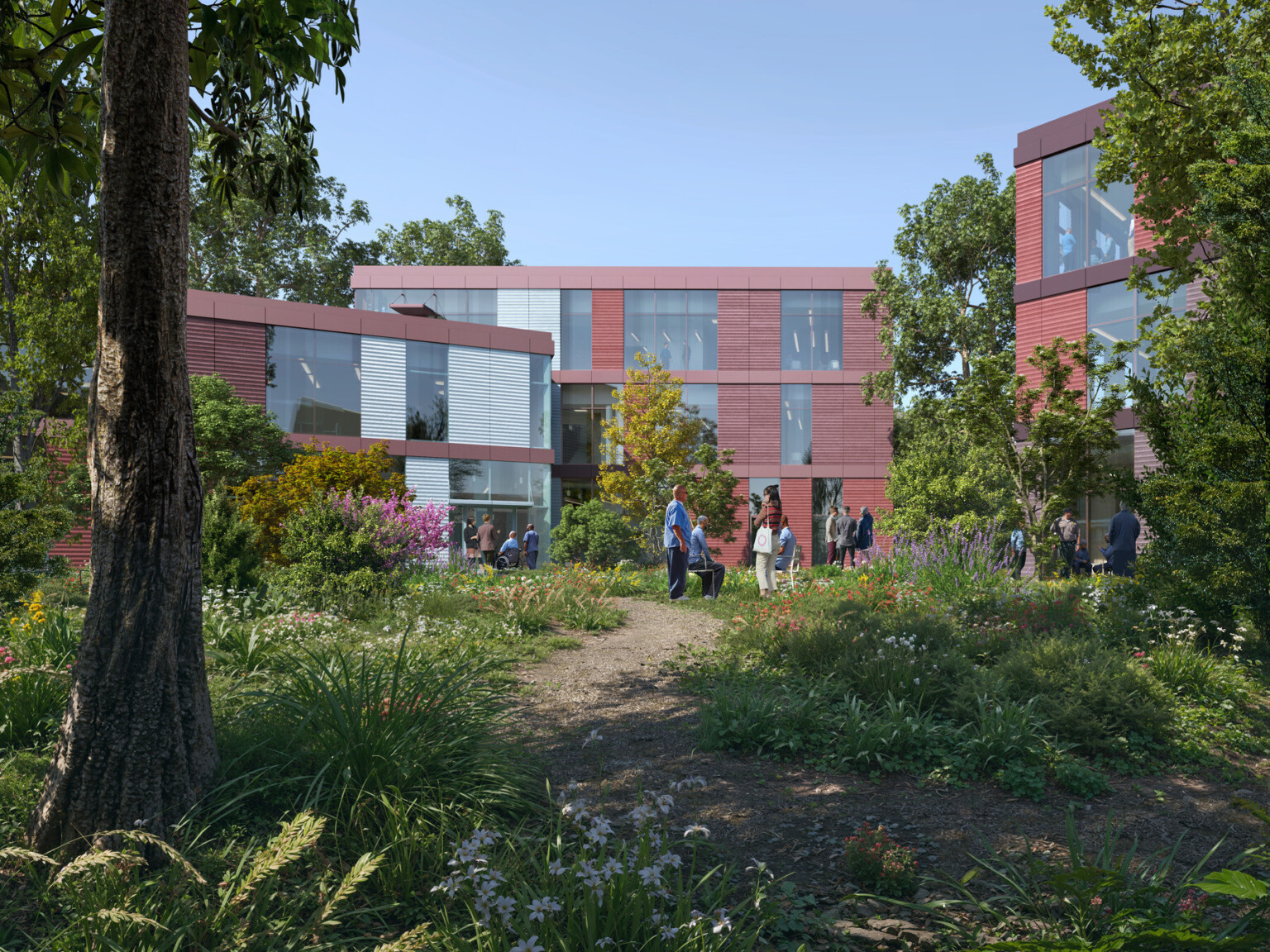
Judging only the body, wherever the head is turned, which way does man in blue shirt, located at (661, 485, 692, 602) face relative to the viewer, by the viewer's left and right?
facing to the right of the viewer

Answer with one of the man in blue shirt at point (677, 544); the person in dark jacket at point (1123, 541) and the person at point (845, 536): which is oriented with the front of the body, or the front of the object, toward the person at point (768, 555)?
the man in blue shirt

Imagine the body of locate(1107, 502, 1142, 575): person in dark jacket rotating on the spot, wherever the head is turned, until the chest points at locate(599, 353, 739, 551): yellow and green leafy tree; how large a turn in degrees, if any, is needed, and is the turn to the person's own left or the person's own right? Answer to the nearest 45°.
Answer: approximately 45° to the person's own left

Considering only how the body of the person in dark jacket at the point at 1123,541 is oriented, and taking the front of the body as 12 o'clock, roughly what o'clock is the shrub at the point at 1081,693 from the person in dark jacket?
The shrub is roughly at 6 o'clock from the person in dark jacket.

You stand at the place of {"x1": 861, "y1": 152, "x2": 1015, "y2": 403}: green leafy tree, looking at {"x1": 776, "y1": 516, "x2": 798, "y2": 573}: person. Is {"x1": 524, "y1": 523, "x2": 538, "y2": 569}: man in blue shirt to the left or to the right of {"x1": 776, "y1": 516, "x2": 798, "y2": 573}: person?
right

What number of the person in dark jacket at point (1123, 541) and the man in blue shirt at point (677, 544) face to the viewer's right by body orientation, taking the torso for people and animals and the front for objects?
1

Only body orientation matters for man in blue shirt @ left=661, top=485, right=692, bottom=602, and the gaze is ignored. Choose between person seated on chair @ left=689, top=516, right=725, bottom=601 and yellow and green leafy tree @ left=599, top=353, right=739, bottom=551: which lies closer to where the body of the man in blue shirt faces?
the person seated on chair

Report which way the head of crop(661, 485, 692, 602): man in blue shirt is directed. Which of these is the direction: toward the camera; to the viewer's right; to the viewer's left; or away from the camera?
to the viewer's right

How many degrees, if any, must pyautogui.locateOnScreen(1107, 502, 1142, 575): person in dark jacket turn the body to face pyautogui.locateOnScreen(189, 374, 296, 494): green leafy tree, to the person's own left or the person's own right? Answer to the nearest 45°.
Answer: approximately 90° to the person's own left

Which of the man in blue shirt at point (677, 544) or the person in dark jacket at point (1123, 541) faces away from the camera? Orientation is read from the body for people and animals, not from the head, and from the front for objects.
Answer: the person in dark jacket

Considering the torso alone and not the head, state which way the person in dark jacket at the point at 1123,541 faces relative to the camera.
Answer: away from the camera
